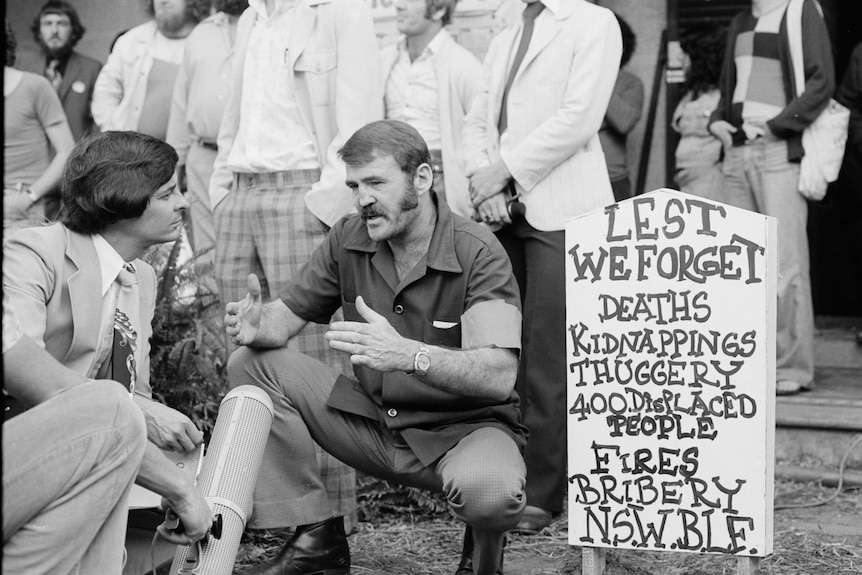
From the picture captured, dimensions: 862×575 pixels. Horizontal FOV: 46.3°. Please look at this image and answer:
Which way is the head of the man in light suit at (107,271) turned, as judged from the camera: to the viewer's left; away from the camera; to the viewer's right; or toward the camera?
to the viewer's right

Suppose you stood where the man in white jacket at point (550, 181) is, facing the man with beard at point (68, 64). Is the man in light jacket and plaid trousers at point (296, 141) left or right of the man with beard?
left

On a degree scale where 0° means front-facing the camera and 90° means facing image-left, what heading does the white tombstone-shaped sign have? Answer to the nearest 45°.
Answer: approximately 0°

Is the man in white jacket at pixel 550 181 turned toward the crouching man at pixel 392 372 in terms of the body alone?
yes

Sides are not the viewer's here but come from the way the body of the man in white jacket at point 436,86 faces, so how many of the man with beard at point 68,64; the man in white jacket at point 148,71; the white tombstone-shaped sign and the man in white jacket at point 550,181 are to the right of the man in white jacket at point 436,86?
2

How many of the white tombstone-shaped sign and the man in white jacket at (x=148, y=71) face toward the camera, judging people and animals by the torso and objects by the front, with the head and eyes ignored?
2

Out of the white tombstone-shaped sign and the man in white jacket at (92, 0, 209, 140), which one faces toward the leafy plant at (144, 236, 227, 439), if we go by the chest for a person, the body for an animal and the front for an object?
the man in white jacket

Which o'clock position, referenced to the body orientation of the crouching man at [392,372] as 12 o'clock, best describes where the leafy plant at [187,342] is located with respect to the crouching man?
The leafy plant is roughly at 3 o'clock from the crouching man.
